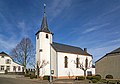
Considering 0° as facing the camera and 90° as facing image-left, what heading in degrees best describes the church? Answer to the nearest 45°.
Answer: approximately 45°

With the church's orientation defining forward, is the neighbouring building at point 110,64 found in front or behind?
behind
